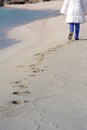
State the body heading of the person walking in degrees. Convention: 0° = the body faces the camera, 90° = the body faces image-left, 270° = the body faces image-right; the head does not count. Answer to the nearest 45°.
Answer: approximately 180°
